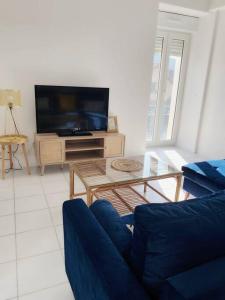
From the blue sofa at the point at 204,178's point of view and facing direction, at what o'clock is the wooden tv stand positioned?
The wooden tv stand is roughly at 2 o'clock from the blue sofa.

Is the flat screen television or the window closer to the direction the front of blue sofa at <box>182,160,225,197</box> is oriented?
the flat screen television

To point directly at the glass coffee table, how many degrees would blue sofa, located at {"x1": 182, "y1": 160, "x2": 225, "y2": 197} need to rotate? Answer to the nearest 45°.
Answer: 0° — it already faces it

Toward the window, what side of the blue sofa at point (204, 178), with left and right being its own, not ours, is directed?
right

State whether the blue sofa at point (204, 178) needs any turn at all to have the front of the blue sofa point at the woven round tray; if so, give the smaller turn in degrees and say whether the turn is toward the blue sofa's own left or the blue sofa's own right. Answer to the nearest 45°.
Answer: approximately 45° to the blue sofa's own right

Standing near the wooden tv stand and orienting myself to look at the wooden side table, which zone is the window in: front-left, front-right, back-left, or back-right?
back-right

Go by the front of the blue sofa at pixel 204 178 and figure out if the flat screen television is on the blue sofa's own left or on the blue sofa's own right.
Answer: on the blue sofa's own right

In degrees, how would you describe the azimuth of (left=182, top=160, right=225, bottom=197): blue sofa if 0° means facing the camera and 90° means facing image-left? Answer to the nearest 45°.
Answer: approximately 45°
